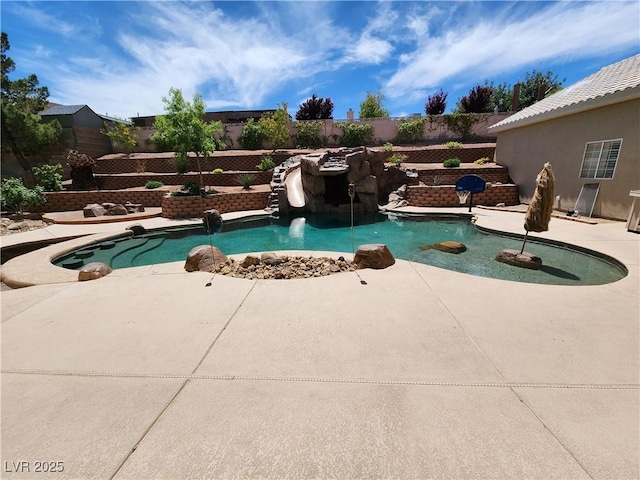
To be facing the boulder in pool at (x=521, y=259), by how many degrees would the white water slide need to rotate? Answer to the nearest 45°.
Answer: approximately 45° to its left

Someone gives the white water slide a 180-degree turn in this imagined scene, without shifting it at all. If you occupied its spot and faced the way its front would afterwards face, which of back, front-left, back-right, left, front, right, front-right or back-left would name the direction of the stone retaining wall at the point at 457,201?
right

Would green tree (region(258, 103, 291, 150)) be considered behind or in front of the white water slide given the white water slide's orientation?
behind

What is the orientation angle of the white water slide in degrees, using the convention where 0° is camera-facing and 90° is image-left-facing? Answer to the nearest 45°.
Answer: approximately 0°

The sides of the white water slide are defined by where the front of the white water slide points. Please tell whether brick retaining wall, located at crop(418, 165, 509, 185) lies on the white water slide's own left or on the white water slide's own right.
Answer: on the white water slide's own left

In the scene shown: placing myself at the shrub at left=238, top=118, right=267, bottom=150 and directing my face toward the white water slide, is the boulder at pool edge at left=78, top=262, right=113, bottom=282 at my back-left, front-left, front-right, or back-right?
front-right

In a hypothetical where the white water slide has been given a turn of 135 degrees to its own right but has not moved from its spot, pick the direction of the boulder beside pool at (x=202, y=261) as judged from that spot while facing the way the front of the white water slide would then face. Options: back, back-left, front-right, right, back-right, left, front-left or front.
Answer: back-left

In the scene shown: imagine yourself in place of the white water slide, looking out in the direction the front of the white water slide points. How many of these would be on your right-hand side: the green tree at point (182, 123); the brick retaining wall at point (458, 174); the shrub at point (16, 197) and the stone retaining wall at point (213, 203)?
3

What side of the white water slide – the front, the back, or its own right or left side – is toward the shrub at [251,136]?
back

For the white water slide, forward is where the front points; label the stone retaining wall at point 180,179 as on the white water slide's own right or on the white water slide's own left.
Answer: on the white water slide's own right

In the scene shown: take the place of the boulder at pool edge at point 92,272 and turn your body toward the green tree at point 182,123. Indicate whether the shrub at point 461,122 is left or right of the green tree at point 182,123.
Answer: right

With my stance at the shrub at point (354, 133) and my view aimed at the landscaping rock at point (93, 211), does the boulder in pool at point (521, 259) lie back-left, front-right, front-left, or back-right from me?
front-left

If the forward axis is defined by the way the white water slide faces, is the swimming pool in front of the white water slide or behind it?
in front

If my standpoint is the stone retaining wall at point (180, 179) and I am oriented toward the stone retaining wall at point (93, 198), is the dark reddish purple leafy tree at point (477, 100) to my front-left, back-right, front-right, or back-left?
back-left

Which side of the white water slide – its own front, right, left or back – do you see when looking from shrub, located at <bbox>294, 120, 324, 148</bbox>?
back

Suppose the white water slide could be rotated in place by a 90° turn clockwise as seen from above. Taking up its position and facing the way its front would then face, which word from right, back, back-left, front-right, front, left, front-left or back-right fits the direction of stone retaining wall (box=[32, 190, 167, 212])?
front

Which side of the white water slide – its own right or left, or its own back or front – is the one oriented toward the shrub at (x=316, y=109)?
back

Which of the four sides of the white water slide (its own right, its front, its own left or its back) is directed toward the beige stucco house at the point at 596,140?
left

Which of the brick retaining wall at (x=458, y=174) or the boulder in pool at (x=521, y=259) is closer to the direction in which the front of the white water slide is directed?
the boulder in pool
